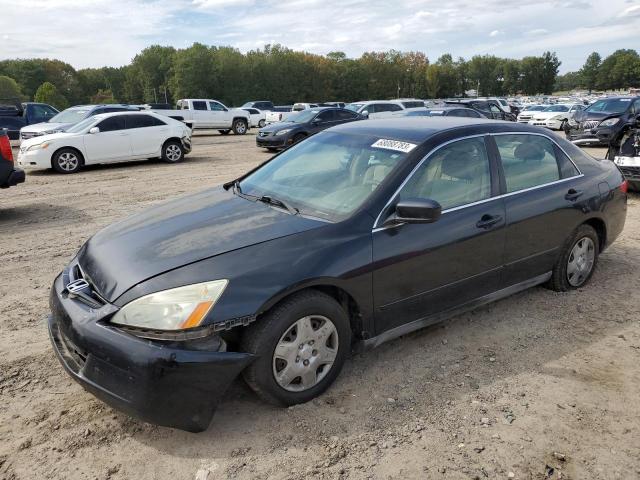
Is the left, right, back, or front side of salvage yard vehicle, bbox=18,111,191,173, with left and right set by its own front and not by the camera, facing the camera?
left

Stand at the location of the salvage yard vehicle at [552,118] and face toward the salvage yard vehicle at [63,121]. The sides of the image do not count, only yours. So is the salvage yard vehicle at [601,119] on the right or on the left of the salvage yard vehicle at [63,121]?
left

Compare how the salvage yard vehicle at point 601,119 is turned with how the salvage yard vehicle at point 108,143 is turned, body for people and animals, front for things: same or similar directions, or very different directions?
same or similar directions

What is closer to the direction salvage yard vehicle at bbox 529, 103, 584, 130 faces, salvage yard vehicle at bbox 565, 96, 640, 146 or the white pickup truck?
the white pickup truck

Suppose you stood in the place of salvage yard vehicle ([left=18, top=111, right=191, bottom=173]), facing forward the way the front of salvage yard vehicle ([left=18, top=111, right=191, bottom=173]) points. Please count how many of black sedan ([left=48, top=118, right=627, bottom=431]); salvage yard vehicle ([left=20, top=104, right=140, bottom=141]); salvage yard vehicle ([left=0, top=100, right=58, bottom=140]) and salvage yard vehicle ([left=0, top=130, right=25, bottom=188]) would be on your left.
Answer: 2

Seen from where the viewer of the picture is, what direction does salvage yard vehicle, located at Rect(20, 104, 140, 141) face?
facing the viewer and to the left of the viewer

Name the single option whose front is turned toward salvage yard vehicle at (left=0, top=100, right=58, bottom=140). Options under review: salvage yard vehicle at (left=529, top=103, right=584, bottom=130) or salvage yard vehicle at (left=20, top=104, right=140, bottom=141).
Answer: salvage yard vehicle at (left=529, top=103, right=584, bottom=130)

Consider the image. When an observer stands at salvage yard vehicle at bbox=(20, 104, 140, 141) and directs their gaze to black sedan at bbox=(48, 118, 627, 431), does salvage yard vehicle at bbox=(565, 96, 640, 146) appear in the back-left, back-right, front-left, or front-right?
front-left

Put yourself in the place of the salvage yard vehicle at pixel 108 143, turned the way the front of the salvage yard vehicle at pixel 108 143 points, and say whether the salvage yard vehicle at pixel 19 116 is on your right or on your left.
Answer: on your right

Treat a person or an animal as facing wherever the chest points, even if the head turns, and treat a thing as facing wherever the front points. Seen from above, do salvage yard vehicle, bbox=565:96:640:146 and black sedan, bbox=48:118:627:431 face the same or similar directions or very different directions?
same or similar directions
